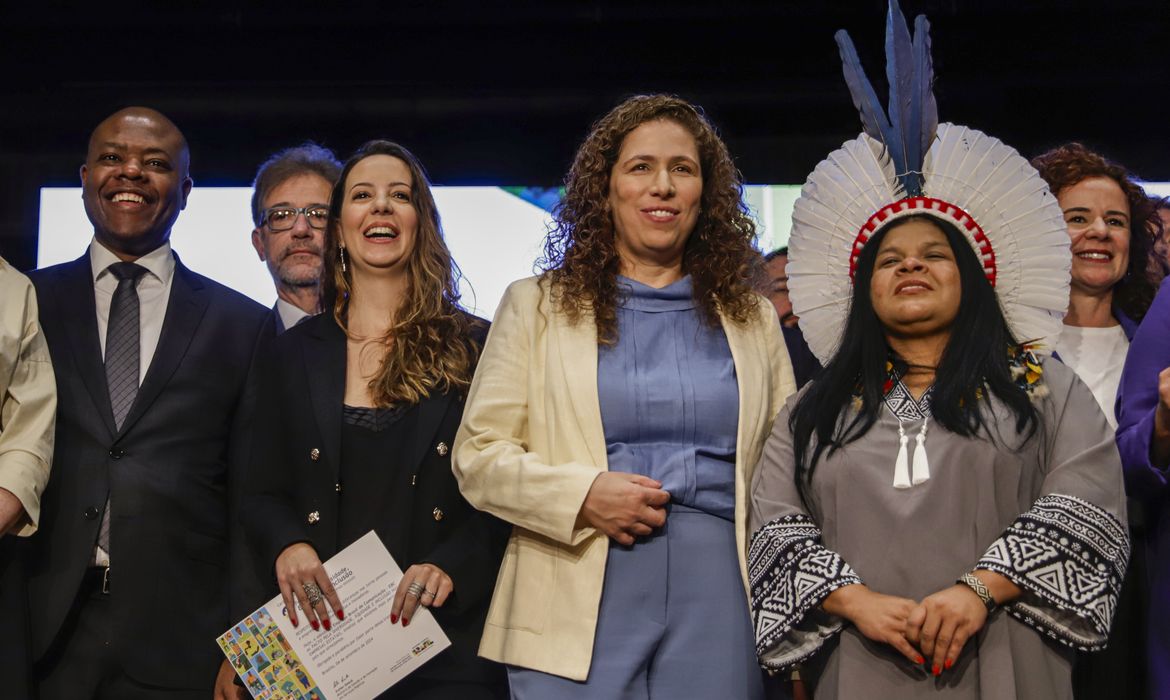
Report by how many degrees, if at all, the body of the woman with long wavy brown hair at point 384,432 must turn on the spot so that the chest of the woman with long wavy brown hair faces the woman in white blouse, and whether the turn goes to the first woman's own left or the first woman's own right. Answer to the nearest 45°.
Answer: approximately 90° to the first woman's own left

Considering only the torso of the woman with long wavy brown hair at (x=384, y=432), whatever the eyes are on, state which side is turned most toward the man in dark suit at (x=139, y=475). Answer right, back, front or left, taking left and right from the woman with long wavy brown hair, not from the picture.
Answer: right

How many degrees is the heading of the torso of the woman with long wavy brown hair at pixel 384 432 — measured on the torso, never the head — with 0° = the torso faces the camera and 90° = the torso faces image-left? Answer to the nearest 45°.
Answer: approximately 0°

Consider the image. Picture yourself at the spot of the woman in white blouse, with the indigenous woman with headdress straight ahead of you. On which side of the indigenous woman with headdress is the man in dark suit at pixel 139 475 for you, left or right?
right

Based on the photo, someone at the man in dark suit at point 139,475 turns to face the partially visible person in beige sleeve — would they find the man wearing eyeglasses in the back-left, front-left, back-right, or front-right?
back-right

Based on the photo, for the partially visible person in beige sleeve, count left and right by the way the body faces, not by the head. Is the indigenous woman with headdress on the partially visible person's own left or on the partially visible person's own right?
on the partially visible person's own left

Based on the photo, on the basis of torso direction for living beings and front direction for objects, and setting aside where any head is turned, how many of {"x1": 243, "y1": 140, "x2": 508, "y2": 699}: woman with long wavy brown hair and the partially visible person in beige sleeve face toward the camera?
2

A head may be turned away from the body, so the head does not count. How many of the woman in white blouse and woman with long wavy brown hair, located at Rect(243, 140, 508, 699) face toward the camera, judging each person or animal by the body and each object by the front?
2
